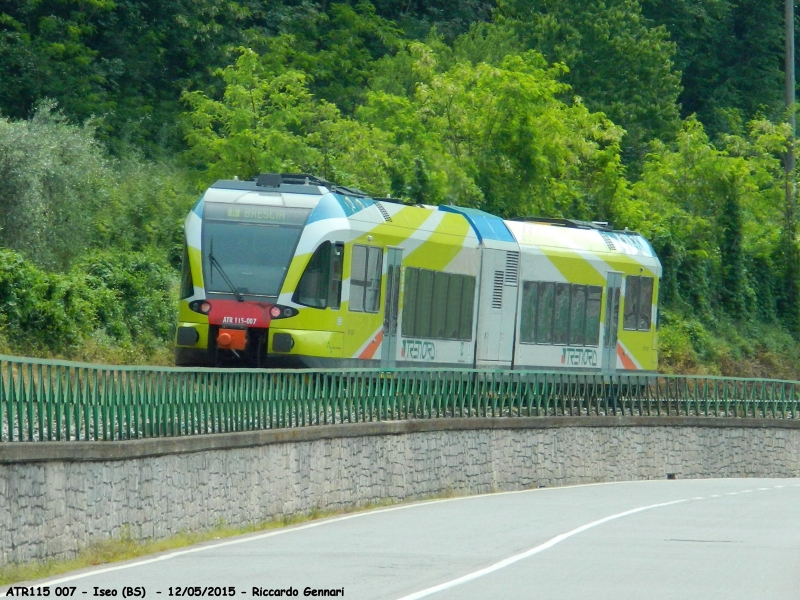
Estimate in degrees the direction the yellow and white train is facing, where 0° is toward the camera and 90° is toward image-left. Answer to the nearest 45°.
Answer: approximately 45°
